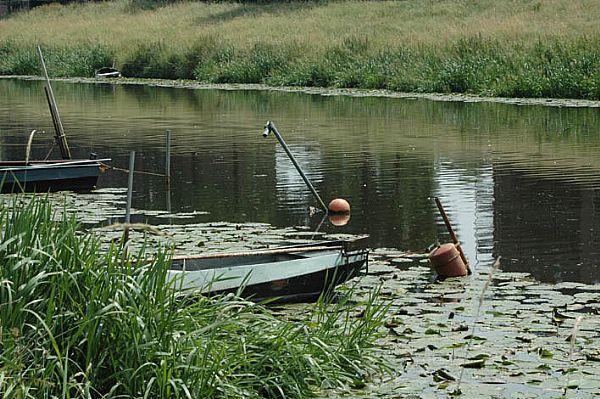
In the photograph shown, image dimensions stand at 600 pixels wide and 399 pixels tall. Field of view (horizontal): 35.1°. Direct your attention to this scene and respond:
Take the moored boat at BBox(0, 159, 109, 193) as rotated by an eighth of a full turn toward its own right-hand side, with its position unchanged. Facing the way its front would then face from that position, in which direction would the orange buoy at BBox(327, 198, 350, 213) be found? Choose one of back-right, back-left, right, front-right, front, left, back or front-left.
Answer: front

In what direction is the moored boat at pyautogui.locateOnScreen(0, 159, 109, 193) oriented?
to the viewer's right

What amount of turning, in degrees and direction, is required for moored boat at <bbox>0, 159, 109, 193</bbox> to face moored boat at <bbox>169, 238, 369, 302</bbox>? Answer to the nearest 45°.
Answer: approximately 90° to its right

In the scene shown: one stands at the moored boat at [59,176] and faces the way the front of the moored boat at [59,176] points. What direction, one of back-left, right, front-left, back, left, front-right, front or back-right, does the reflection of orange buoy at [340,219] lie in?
front-right

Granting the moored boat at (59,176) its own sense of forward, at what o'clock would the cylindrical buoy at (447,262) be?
The cylindrical buoy is roughly at 2 o'clock from the moored boat.

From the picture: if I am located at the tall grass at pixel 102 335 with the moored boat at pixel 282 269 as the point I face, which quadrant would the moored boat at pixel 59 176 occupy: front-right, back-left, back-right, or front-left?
front-left

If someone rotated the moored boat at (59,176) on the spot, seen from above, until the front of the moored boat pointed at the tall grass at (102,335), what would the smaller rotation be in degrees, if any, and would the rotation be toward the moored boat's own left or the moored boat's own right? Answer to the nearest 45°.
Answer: approximately 90° to the moored boat's own right
